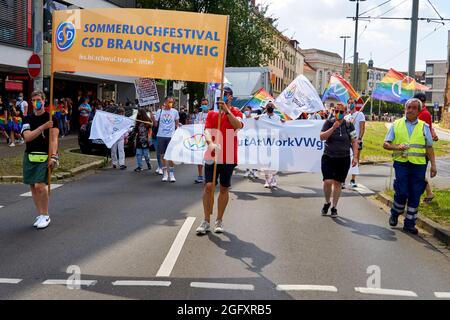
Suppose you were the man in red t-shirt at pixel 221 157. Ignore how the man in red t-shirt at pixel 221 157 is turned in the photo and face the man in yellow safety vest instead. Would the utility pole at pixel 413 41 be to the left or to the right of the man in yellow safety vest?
left

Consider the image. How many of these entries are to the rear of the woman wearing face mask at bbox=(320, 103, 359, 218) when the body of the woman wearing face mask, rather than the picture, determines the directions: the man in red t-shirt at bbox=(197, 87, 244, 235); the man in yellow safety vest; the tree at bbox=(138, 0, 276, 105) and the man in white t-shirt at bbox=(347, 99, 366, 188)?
2

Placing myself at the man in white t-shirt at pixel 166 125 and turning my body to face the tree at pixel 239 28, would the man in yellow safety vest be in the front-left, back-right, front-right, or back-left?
back-right

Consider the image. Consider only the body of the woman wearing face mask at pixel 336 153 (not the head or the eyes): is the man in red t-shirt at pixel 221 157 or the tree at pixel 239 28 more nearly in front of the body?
the man in red t-shirt

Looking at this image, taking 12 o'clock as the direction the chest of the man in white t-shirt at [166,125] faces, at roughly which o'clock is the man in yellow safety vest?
The man in yellow safety vest is roughly at 11 o'clock from the man in white t-shirt.

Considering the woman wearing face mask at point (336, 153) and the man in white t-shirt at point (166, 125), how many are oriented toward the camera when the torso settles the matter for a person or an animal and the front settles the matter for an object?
2

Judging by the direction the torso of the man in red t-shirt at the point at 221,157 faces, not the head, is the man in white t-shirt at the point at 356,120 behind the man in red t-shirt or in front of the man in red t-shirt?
behind

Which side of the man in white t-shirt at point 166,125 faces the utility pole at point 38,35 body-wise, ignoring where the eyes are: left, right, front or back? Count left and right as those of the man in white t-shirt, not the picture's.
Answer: right
